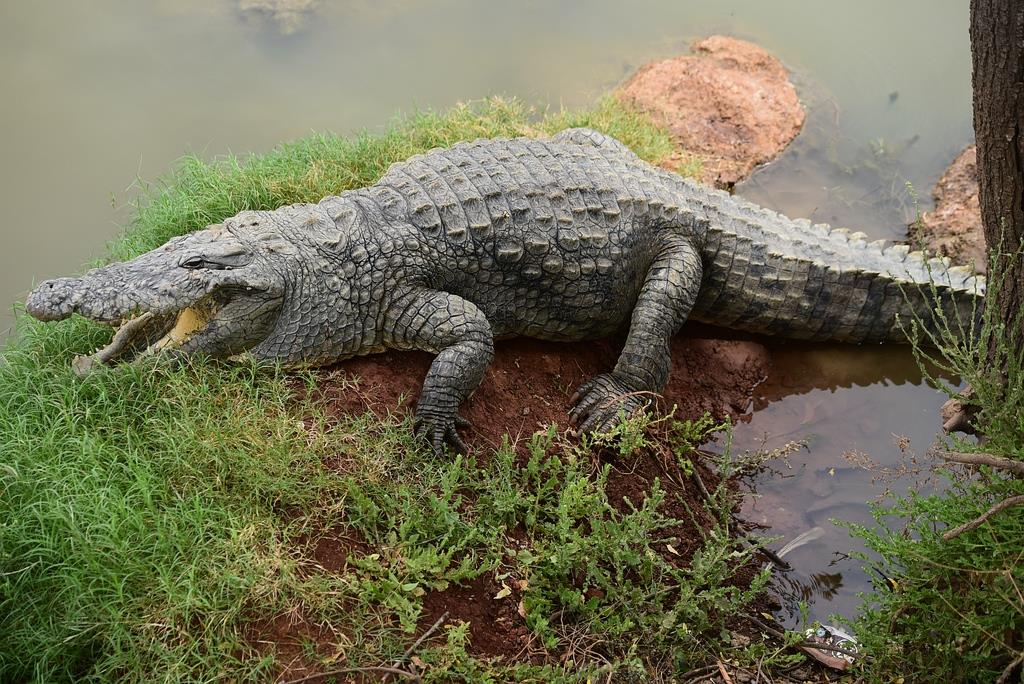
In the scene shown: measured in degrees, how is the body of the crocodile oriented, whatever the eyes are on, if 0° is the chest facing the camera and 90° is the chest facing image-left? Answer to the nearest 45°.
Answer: approximately 90°

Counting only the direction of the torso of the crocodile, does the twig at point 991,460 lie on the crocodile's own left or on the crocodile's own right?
on the crocodile's own left

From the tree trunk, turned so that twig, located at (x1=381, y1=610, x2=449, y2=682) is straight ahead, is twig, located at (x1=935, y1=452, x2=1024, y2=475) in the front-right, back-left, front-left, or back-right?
front-left

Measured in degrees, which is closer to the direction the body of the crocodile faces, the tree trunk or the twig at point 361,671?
the twig

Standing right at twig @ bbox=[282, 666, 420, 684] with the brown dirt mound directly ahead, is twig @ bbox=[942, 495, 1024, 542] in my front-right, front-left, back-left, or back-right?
front-right

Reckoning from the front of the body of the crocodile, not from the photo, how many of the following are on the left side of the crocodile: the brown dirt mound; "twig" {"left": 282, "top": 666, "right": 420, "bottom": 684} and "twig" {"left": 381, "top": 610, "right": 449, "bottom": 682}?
2

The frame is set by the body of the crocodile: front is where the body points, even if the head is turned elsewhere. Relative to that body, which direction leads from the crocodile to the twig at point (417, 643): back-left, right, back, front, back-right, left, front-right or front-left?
left

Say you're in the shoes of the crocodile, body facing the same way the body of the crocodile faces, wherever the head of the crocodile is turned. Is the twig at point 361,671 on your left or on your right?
on your left
